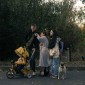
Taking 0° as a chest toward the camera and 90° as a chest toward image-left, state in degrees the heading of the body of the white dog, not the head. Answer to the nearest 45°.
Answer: approximately 0°

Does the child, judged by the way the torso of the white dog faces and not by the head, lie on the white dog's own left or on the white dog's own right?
on the white dog's own right

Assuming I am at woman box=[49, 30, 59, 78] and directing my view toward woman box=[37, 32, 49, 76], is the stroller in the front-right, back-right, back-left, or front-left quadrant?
front-left

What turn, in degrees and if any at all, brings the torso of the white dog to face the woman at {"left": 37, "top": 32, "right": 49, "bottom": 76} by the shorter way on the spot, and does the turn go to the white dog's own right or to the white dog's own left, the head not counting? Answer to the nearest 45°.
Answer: approximately 135° to the white dog's own right

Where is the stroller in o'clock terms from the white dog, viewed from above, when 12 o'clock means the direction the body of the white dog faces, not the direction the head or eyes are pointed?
The stroller is roughly at 3 o'clock from the white dog.
